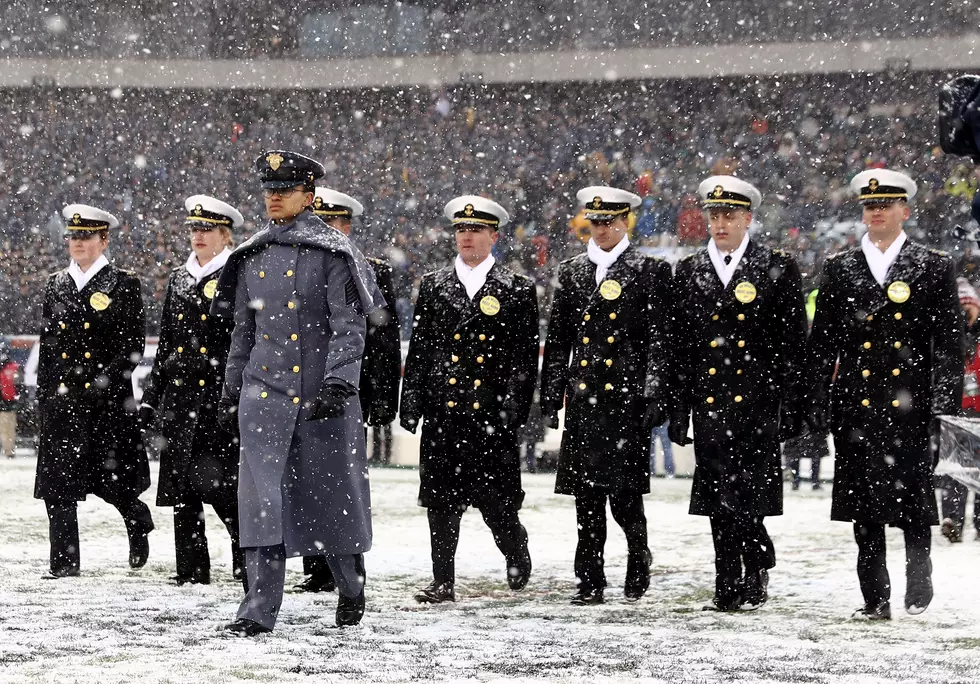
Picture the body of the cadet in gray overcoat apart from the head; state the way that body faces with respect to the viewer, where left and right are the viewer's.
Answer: facing the viewer and to the left of the viewer
